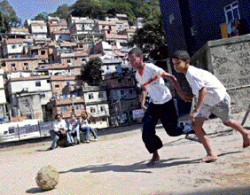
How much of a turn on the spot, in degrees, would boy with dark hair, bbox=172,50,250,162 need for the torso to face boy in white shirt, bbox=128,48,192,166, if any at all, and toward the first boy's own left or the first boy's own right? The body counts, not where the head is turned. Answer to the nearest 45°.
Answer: approximately 45° to the first boy's own right

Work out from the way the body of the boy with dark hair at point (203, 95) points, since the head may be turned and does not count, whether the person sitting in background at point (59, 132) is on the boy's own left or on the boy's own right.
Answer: on the boy's own right

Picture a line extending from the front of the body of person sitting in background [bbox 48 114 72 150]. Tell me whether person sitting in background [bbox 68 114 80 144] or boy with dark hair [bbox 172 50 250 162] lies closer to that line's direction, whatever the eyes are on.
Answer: the boy with dark hair

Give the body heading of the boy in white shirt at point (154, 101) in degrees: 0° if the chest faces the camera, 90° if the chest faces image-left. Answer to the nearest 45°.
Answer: approximately 45°

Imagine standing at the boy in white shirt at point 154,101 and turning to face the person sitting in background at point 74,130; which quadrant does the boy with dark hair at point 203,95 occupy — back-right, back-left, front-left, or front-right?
back-right

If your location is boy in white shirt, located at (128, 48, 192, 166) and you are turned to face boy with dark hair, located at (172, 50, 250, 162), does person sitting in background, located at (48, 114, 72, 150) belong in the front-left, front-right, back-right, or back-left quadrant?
back-left

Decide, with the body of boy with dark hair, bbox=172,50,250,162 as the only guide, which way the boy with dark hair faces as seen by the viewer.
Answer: to the viewer's left

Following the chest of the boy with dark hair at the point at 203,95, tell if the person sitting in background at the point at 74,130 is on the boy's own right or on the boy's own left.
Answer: on the boy's own right

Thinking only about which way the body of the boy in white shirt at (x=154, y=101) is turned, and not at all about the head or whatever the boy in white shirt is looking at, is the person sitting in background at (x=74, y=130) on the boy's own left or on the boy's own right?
on the boy's own right

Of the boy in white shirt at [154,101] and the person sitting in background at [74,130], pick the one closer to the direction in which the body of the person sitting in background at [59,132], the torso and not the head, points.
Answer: the boy in white shirt
